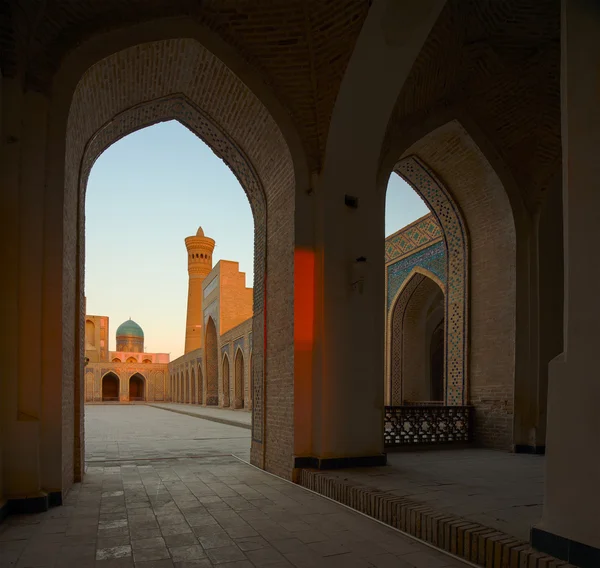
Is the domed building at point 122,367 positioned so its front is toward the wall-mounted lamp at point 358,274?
yes

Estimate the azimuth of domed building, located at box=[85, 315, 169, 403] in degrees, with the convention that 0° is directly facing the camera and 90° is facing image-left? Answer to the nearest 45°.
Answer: approximately 0°

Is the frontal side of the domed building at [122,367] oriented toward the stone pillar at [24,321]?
yes
